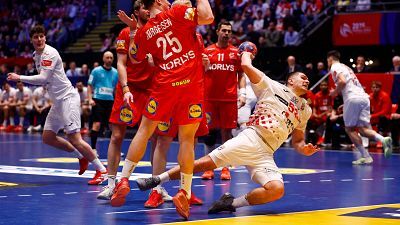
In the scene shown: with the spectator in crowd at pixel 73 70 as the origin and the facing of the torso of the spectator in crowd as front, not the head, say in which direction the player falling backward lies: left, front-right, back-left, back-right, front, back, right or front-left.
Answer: front

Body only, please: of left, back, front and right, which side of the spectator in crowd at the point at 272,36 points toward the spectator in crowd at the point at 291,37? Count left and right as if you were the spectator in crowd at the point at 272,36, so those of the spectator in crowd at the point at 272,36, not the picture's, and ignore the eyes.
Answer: left

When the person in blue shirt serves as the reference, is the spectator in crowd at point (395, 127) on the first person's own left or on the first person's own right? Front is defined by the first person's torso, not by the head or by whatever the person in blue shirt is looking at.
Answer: on the first person's own left

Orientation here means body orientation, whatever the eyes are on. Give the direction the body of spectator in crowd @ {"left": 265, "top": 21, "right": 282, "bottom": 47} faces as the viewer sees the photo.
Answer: toward the camera

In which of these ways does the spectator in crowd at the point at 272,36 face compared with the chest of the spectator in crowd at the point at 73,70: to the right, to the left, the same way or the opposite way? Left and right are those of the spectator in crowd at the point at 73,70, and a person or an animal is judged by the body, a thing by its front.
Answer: the same way

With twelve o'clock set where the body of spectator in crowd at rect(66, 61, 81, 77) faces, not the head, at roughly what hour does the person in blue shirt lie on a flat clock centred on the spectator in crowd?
The person in blue shirt is roughly at 12 o'clock from the spectator in crowd.

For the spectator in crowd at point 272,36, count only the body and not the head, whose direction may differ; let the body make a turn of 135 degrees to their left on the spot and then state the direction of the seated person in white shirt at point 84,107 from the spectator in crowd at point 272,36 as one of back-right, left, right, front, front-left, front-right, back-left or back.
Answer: back-left

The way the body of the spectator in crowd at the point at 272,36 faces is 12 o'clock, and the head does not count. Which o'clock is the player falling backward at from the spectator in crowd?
The player falling backward is roughly at 12 o'clock from the spectator in crowd.

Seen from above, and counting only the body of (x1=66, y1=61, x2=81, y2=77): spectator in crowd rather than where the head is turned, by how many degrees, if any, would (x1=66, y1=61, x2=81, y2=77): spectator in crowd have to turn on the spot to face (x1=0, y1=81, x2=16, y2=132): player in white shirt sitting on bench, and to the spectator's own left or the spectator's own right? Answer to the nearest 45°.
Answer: approximately 90° to the spectator's own right

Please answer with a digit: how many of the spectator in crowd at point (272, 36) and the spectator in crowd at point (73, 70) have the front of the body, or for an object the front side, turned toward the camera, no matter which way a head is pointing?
2

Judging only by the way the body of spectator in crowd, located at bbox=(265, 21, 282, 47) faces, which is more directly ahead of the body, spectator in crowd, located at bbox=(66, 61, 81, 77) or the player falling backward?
the player falling backward

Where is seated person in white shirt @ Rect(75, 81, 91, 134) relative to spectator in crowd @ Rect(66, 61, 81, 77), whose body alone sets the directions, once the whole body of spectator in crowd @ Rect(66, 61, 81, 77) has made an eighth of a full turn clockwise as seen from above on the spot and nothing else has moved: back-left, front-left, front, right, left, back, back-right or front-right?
front-left

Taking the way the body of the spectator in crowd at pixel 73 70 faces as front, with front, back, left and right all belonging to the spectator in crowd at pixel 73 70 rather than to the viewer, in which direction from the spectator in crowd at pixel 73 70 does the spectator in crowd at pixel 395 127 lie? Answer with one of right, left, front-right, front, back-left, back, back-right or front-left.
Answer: front-left
